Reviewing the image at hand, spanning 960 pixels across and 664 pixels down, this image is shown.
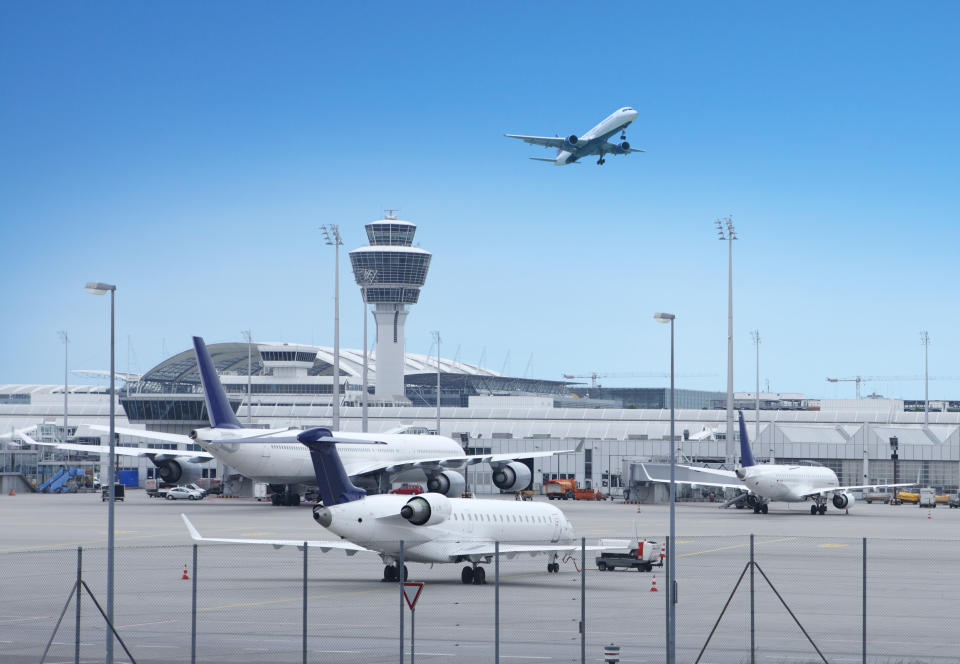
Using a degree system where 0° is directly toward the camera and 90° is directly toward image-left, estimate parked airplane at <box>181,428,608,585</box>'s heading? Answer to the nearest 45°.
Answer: approximately 225°

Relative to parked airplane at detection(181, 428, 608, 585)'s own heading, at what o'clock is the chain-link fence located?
The chain-link fence is roughly at 4 o'clock from the parked airplane.

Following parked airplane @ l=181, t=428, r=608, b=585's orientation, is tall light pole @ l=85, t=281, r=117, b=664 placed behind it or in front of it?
behind

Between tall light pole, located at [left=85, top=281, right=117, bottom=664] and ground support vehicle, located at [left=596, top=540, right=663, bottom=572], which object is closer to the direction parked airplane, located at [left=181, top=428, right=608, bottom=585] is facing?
the ground support vehicle

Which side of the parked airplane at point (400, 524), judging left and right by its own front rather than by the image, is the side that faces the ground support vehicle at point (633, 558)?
front
